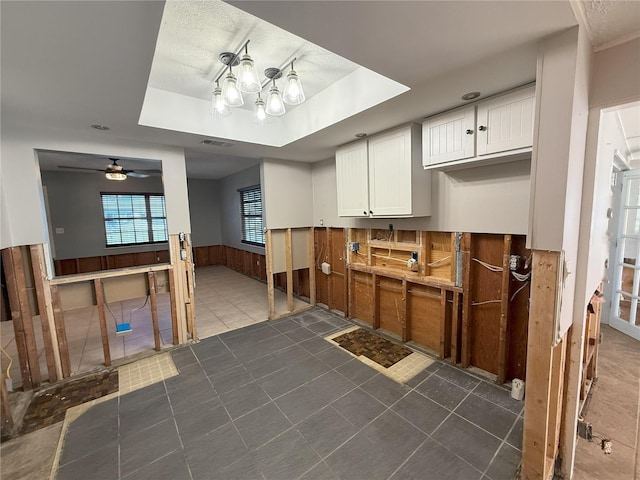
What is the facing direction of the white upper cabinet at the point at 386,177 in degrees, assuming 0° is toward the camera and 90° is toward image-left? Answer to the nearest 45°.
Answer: approximately 45°

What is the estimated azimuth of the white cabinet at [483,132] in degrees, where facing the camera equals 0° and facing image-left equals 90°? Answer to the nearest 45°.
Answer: approximately 45°

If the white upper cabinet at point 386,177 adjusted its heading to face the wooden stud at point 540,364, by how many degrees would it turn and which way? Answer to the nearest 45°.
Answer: approximately 90° to its left

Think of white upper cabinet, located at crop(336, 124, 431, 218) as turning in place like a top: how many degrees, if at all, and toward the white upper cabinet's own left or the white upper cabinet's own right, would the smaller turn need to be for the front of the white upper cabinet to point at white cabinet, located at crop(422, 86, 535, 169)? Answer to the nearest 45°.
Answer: approximately 90° to the white upper cabinet's own left

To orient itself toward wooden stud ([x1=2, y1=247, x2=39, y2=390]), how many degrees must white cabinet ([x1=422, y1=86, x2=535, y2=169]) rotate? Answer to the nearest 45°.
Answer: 0° — it already faces it

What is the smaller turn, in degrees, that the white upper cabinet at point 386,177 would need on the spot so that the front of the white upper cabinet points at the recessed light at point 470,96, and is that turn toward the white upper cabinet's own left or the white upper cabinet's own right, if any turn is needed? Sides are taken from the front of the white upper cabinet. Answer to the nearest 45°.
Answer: approximately 90° to the white upper cabinet's own left

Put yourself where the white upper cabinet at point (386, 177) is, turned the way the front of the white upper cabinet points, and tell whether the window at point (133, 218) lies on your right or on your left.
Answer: on your right
